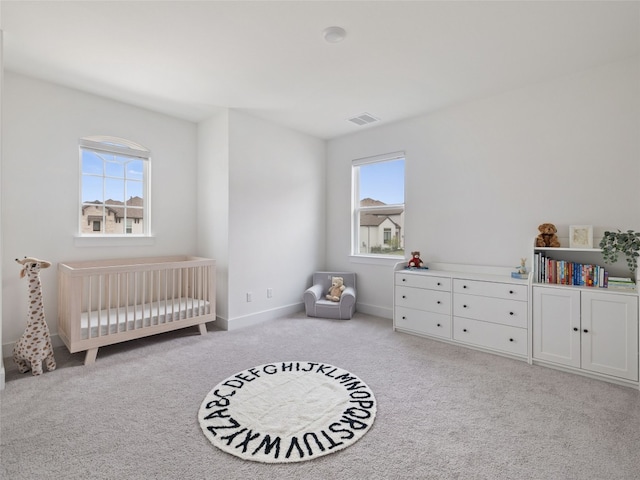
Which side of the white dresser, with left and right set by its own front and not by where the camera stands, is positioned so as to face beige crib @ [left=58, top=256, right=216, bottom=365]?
front

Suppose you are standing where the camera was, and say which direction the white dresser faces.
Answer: facing the viewer and to the left of the viewer

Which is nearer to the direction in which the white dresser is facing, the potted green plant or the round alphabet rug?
the round alphabet rug

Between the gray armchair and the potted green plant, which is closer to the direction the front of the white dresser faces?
the gray armchair

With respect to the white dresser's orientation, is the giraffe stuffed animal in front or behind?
in front

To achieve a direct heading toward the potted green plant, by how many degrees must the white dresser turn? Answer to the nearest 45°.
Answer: approximately 135° to its left

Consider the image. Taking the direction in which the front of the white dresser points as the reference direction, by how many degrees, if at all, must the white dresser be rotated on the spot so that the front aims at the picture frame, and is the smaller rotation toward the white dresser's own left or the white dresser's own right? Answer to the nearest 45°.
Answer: approximately 135° to the white dresser's own left

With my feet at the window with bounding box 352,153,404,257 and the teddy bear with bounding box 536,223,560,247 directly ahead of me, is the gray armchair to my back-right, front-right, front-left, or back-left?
back-right

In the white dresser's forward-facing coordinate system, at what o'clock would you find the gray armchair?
The gray armchair is roughly at 2 o'clock from the white dresser.

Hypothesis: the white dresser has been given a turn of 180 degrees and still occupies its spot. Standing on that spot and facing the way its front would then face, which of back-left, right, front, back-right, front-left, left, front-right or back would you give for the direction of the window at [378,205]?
left

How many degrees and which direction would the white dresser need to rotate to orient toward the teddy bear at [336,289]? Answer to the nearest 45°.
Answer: approximately 45° to its right

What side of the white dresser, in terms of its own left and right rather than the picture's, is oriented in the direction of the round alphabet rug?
front
